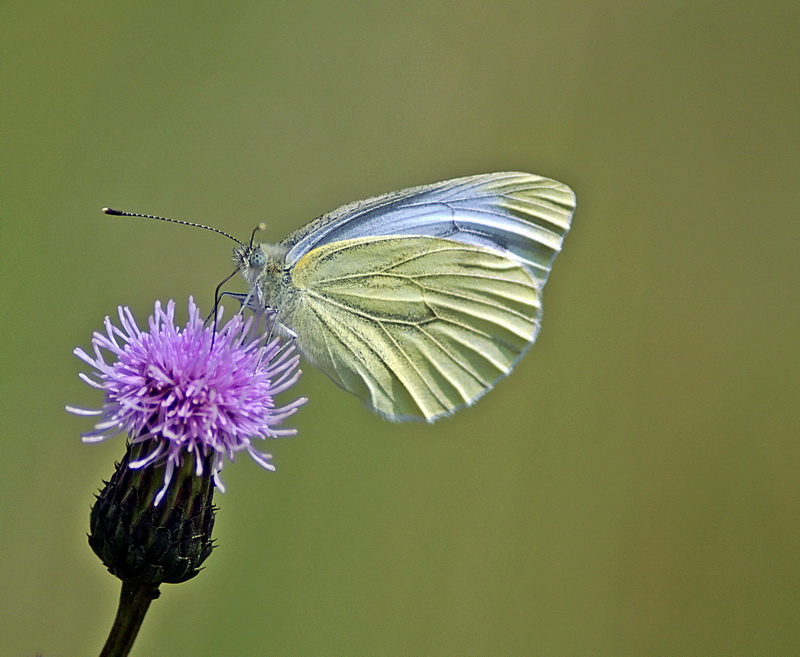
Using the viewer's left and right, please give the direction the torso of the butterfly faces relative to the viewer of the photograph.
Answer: facing to the left of the viewer
